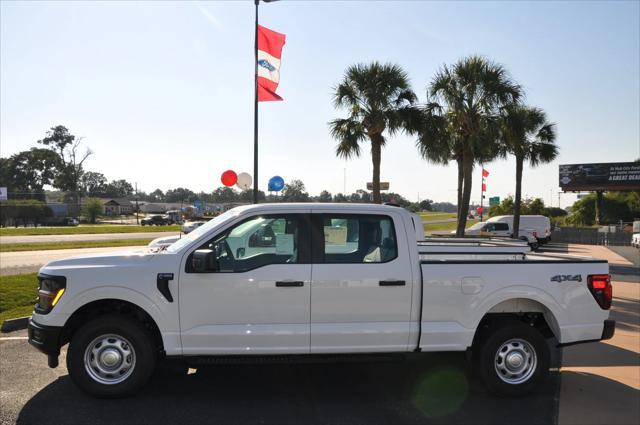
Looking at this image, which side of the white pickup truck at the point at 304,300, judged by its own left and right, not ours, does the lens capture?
left

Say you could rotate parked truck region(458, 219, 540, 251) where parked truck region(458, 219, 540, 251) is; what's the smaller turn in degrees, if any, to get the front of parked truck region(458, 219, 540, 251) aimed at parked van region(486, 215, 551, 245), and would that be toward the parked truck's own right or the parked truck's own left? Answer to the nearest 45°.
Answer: approximately 135° to the parked truck's own right

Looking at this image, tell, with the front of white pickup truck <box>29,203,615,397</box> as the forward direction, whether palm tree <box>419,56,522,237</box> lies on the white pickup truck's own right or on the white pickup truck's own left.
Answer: on the white pickup truck's own right

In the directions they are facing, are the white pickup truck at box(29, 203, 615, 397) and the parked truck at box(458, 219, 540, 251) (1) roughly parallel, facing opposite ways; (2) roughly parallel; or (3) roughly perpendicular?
roughly parallel

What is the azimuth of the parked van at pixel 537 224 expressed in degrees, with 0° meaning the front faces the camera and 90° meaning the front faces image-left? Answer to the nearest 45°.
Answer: approximately 90°

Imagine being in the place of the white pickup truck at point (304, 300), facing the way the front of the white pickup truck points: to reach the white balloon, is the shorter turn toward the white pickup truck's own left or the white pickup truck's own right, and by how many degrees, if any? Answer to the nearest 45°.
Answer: approximately 90° to the white pickup truck's own right

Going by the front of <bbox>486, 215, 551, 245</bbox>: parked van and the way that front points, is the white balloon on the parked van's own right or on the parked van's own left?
on the parked van's own left

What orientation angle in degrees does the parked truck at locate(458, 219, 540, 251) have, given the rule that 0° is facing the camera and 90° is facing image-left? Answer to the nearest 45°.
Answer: approximately 90°

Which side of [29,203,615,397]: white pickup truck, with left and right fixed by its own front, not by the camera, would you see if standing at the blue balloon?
right
